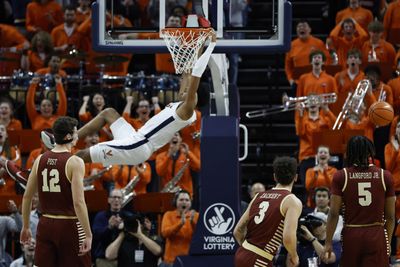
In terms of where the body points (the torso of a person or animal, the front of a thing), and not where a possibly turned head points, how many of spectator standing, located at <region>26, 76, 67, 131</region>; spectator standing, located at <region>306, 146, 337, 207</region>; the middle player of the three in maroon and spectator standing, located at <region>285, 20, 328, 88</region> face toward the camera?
3

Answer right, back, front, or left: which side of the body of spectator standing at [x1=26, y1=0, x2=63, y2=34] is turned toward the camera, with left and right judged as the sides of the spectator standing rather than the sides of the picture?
front

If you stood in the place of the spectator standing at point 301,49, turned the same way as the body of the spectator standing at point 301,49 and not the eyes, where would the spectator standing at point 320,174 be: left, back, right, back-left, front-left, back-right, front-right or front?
front

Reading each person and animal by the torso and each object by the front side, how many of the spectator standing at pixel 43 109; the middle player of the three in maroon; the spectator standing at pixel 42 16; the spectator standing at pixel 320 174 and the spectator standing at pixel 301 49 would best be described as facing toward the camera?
4

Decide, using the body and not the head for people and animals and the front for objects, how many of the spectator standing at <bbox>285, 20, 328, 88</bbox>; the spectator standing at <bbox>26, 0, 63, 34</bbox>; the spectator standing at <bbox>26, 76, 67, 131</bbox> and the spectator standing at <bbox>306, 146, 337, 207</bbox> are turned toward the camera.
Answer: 4

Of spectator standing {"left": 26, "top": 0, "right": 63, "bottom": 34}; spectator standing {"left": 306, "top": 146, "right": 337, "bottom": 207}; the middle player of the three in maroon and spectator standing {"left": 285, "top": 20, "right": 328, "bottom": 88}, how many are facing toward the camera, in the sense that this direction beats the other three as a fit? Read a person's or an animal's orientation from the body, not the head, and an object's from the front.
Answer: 3

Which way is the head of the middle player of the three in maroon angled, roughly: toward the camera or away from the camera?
away from the camera

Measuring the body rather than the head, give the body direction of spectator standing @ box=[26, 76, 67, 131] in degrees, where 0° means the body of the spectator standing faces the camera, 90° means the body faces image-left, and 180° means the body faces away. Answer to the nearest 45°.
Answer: approximately 0°

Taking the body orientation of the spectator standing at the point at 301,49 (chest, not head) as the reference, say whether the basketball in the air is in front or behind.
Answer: in front

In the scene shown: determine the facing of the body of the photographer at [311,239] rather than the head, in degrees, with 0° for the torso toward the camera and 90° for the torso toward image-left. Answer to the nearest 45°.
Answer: approximately 45°

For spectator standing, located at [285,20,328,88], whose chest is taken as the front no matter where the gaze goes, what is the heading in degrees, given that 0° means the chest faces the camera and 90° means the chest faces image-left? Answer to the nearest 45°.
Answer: approximately 0°

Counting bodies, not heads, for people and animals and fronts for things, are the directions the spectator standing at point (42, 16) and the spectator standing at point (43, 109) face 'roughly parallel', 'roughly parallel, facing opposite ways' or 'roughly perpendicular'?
roughly parallel

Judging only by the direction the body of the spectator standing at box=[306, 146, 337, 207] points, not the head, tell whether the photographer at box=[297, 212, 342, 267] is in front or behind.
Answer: in front

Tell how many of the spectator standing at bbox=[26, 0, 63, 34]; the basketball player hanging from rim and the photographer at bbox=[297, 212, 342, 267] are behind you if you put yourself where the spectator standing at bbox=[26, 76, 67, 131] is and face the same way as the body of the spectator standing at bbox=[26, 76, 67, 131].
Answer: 1
